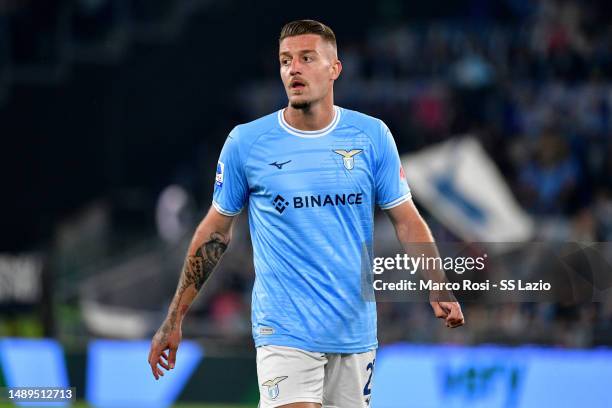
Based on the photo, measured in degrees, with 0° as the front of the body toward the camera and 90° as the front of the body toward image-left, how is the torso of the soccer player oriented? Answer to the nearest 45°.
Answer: approximately 0°
